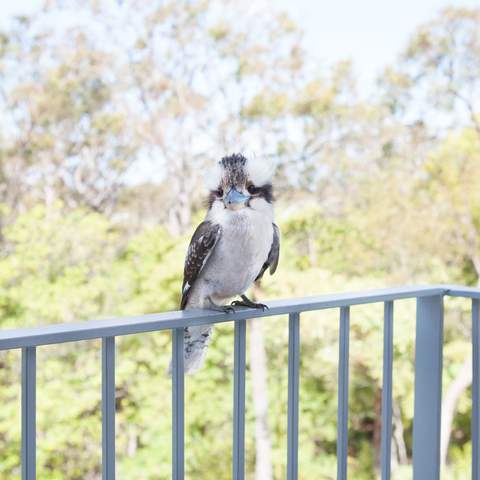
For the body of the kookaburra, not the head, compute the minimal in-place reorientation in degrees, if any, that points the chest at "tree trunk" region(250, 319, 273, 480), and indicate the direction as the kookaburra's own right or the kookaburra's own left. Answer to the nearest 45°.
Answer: approximately 135° to the kookaburra's own left

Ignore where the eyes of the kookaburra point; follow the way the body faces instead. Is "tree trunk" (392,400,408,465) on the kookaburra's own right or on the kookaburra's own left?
on the kookaburra's own left

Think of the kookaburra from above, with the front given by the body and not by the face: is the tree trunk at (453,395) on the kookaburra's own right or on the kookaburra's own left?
on the kookaburra's own left

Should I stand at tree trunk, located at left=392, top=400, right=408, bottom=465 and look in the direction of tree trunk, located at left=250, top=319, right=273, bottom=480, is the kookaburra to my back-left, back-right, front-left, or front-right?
front-left

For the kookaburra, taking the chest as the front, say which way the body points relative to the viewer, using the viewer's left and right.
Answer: facing the viewer and to the right of the viewer
